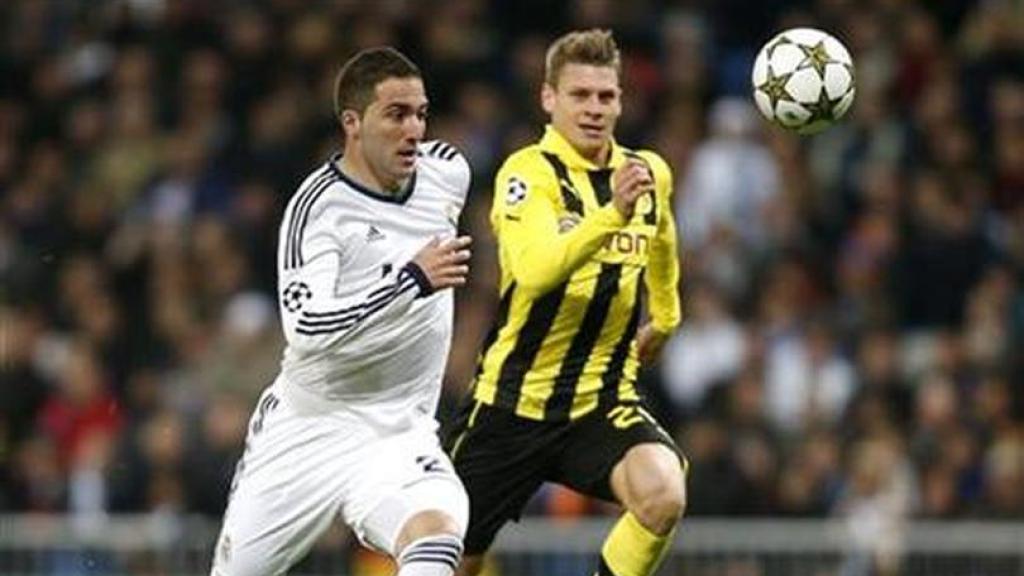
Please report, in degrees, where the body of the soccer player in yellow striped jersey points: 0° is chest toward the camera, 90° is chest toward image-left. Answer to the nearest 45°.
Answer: approximately 315°

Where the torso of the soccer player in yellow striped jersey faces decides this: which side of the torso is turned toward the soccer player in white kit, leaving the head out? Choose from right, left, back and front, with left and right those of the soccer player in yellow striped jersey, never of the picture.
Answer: right
